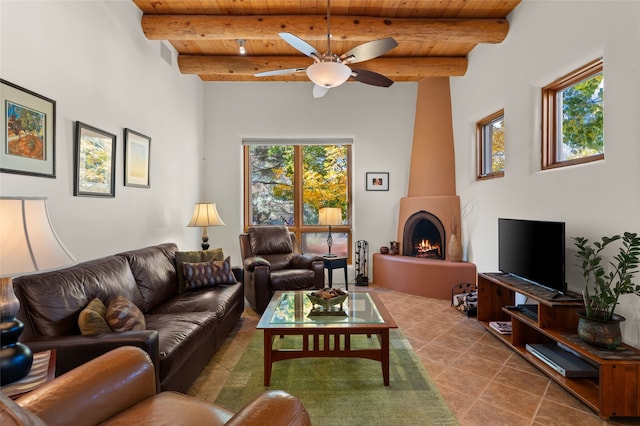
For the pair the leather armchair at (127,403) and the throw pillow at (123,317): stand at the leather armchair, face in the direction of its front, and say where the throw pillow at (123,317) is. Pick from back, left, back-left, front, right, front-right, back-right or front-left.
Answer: front-left

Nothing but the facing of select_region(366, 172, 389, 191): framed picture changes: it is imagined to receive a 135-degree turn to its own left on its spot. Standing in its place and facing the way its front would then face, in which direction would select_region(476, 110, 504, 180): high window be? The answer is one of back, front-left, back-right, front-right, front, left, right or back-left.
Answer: right

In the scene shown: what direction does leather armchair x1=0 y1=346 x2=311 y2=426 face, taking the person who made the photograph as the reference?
facing away from the viewer and to the right of the viewer

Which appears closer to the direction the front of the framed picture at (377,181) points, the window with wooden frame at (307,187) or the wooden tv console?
the wooden tv console

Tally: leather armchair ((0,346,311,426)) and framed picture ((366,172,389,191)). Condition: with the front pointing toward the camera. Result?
1

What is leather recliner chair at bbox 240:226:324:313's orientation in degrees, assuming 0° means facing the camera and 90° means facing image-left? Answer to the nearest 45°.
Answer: approximately 315°

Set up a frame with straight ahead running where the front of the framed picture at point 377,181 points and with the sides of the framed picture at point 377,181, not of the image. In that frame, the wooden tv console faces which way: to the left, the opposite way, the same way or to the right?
to the right

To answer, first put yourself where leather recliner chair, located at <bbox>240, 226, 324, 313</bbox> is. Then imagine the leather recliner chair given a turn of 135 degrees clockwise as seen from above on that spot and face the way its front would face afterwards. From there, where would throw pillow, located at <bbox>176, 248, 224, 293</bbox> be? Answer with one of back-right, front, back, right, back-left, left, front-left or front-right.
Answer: front-left

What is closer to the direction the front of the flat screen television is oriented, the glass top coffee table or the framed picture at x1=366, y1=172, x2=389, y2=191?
the glass top coffee table

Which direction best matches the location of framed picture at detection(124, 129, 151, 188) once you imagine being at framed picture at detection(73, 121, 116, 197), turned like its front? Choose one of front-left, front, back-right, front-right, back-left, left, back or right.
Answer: left

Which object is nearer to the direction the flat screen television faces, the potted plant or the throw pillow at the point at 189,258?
the throw pillow

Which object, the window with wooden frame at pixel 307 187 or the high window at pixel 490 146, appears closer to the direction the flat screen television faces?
the window with wooden frame

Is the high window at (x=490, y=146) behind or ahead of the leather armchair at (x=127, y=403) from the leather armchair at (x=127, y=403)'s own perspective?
ahead

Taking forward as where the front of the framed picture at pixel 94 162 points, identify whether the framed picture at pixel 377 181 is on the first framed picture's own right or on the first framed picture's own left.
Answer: on the first framed picture's own left

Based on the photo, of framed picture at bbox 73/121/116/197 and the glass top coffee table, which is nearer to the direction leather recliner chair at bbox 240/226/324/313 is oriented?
the glass top coffee table

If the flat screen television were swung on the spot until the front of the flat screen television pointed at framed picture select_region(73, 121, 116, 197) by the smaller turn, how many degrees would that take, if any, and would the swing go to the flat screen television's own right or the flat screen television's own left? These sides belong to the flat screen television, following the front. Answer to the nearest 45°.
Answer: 0° — it already faces it

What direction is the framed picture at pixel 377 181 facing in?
toward the camera
